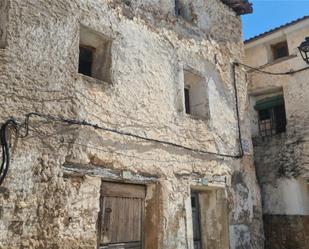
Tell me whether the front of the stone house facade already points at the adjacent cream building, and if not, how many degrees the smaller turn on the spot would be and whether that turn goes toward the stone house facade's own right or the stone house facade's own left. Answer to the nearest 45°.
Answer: approximately 90° to the stone house facade's own left

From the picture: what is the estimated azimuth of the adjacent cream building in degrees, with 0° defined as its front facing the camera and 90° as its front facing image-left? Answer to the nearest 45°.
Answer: approximately 45°

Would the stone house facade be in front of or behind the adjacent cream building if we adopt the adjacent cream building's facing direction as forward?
in front

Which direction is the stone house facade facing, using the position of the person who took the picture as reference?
facing the viewer and to the right of the viewer

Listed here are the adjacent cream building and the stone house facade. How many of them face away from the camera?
0
